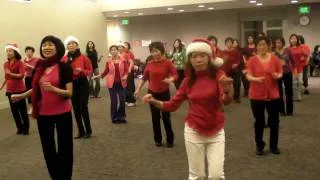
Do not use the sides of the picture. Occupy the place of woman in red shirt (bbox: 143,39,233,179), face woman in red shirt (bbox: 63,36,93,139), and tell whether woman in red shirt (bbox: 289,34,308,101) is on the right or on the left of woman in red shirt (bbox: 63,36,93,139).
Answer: right

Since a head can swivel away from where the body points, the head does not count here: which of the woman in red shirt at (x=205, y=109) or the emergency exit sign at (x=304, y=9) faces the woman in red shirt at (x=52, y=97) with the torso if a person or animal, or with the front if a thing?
the emergency exit sign

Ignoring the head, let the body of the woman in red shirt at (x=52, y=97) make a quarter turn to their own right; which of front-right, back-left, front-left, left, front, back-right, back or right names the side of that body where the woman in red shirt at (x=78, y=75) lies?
front-right

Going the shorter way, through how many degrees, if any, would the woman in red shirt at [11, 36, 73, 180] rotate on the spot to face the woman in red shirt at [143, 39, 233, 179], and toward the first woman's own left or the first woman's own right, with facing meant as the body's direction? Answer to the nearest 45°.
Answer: approximately 90° to the first woman's own left

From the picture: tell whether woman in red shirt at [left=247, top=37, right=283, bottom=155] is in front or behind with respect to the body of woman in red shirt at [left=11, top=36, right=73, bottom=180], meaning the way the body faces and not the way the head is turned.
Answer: behind

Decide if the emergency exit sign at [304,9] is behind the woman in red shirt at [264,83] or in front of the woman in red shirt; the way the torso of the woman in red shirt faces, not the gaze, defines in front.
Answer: behind

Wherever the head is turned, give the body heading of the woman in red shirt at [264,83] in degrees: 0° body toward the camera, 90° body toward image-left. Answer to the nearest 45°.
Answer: approximately 0°
